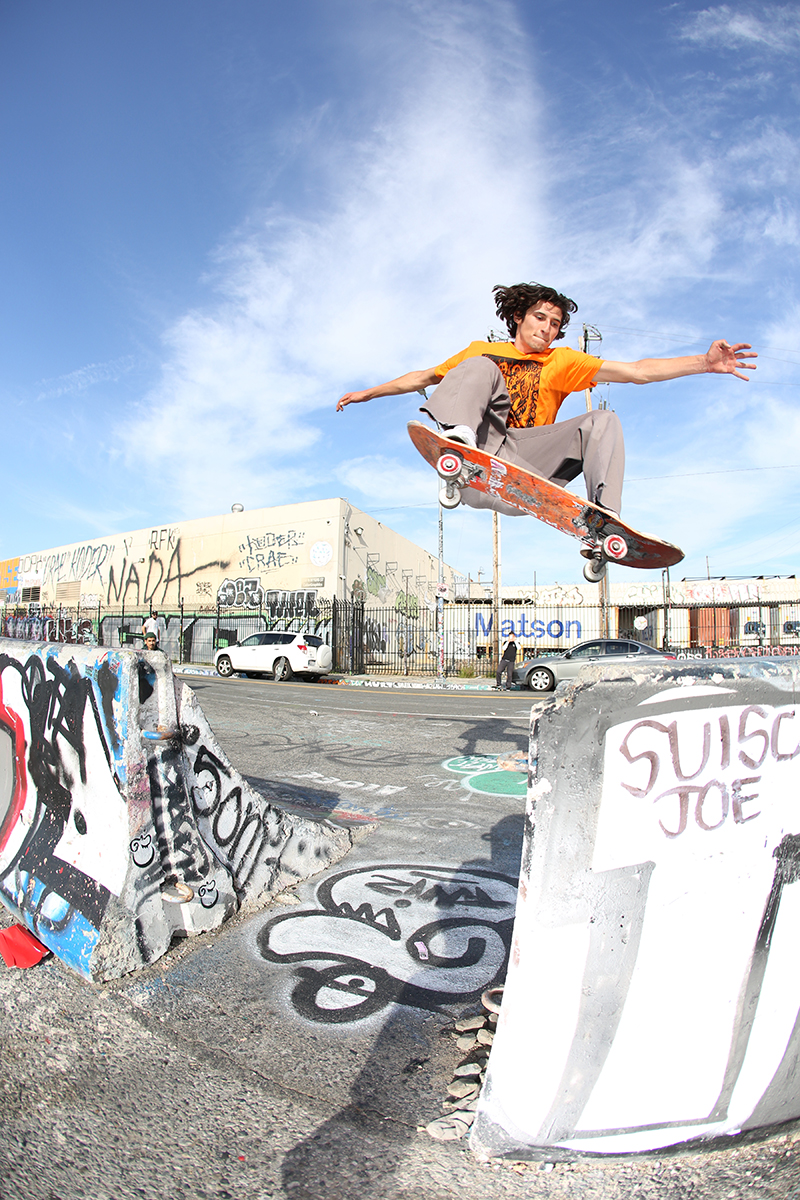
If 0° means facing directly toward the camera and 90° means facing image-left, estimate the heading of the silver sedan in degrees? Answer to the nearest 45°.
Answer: approximately 90°

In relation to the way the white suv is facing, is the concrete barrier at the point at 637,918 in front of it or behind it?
behind

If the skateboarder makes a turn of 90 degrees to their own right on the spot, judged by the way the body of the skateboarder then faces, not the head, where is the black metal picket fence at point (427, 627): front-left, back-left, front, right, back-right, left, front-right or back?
right

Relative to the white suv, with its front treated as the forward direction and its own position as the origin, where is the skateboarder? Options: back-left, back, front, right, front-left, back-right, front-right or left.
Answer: back-left

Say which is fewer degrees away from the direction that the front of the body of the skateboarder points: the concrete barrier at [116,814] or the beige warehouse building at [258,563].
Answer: the concrete barrier

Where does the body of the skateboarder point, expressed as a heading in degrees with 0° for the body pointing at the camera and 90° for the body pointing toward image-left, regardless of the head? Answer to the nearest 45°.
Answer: approximately 0°

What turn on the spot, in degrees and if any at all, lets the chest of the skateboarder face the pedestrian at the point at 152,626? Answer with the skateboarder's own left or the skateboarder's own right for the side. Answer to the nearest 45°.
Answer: approximately 135° to the skateboarder's own right

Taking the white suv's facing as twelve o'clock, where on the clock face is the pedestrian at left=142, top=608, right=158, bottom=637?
The pedestrian is roughly at 11 o'clock from the white suv.
